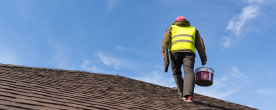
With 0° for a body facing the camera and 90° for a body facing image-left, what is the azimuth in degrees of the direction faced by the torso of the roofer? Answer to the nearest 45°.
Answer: approximately 180°
